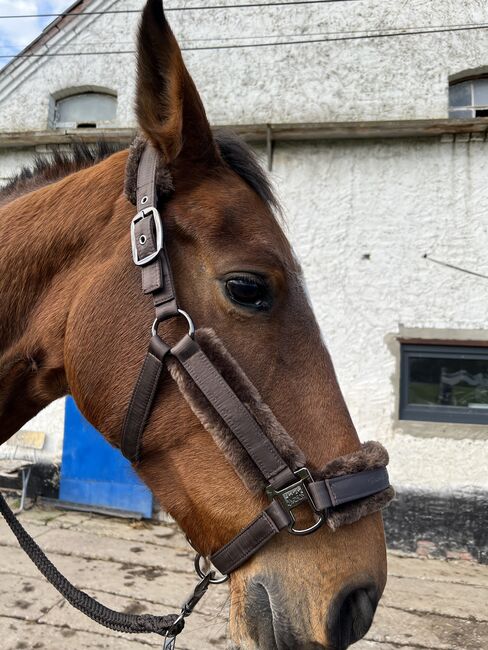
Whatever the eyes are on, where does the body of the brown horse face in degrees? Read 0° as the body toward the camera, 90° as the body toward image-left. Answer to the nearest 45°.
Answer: approximately 270°

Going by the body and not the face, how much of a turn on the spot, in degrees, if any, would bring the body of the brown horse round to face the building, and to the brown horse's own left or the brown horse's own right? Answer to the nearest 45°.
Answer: approximately 45° to the brown horse's own left

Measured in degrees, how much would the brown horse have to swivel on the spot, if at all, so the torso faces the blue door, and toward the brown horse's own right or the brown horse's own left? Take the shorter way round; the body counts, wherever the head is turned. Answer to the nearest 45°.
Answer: approximately 90° to the brown horse's own left

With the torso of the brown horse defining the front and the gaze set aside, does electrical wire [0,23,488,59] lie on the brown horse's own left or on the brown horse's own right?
on the brown horse's own left
